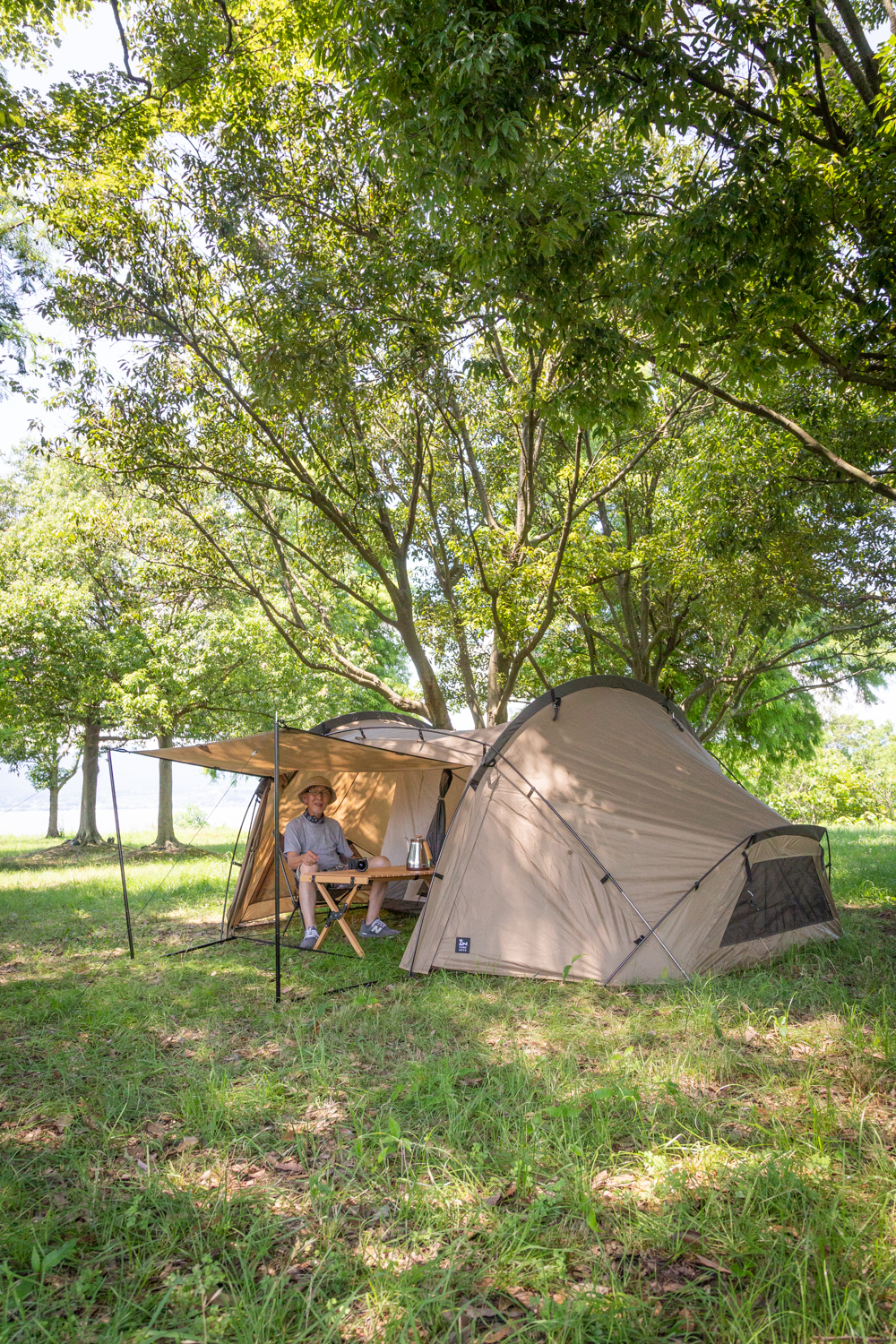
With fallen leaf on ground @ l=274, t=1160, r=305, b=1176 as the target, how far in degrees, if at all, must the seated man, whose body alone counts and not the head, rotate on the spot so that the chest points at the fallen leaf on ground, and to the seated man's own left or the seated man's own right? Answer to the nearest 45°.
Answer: approximately 45° to the seated man's own right

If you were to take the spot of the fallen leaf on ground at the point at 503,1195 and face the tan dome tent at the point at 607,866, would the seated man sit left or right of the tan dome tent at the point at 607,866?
left

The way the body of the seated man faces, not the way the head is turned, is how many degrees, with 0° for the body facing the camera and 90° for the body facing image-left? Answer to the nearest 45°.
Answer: approximately 315°

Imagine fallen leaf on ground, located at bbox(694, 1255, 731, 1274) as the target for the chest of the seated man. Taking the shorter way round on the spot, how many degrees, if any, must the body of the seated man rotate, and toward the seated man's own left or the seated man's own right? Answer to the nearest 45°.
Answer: approximately 45° to the seated man's own right

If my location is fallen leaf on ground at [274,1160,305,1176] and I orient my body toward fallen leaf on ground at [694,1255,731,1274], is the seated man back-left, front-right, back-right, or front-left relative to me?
back-left
